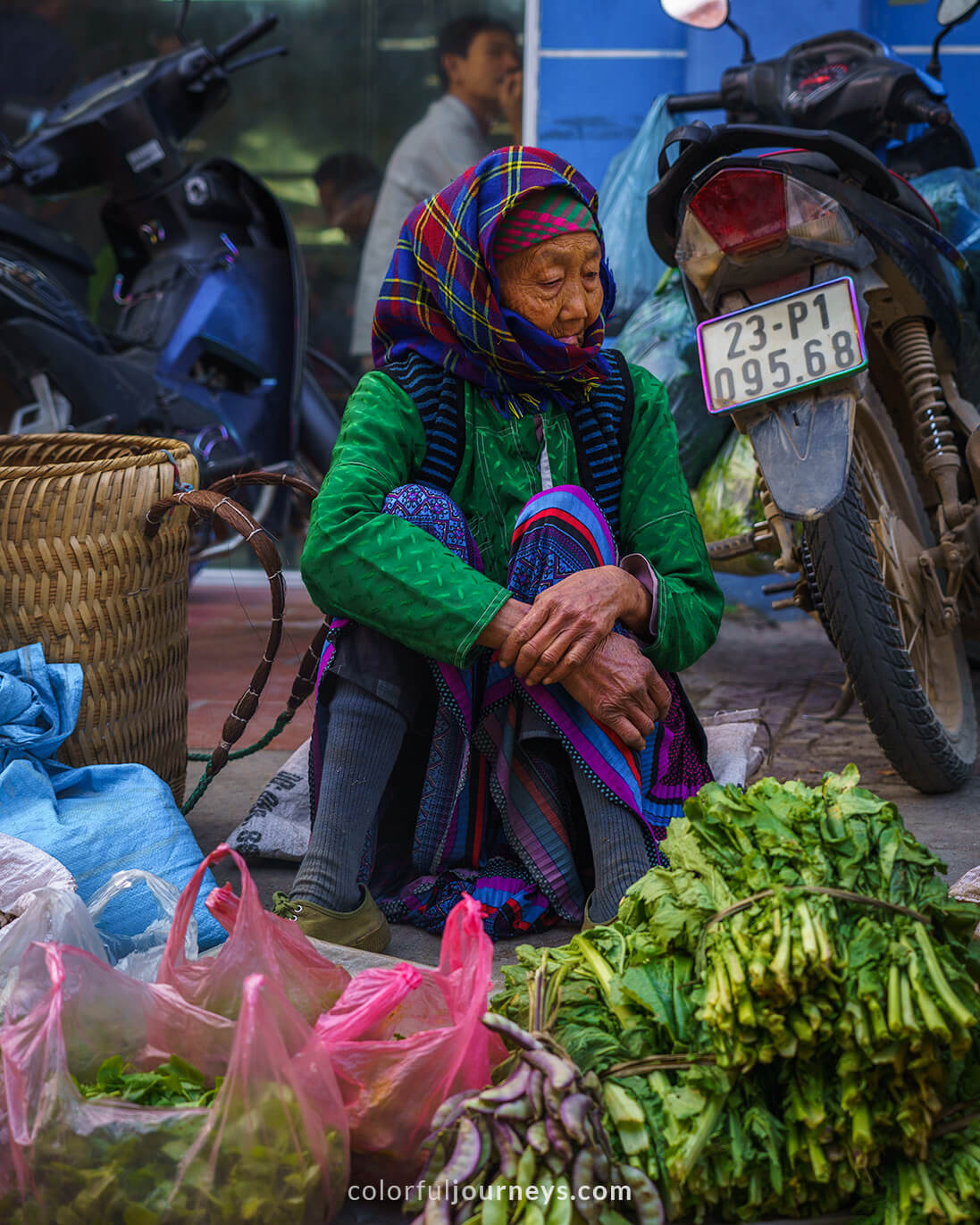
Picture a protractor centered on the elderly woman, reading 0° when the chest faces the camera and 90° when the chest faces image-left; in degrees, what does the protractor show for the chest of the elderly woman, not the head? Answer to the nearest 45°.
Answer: approximately 0°

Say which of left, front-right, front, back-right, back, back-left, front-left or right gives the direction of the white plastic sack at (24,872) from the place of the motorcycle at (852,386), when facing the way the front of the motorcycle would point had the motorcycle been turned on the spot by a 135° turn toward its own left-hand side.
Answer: front-left

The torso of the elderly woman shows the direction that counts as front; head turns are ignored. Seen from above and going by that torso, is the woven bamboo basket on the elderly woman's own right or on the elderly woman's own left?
on the elderly woman's own right

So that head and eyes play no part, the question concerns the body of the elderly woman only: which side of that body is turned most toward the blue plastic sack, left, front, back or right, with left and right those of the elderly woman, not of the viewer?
right

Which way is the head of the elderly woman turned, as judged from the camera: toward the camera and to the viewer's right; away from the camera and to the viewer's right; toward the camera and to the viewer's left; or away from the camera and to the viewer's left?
toward the camera and to the viewer's right

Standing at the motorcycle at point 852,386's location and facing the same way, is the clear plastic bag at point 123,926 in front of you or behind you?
behind

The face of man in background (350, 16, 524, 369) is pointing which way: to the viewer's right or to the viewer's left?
to the viewer's right

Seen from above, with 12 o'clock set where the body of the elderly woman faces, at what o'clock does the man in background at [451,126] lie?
The man in background is roughly at 6 o'clock from the elderly woman.

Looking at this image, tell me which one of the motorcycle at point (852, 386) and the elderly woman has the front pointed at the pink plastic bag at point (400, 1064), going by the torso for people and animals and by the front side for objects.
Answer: the elderly woman

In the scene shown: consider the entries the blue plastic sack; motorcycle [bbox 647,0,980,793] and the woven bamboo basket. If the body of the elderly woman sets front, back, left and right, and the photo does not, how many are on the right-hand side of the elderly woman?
2

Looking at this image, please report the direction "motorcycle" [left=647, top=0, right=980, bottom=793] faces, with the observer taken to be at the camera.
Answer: facing away from the viewer and to the right of the viewer

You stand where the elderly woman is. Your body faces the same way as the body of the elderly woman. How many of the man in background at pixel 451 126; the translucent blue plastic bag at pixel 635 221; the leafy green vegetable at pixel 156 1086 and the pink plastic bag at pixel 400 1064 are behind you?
2

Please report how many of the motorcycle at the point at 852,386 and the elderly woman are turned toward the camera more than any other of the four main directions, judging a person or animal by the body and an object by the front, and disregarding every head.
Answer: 1

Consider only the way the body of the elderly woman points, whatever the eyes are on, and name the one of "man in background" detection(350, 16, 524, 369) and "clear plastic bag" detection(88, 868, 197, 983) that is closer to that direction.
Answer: the clear plastic bag
